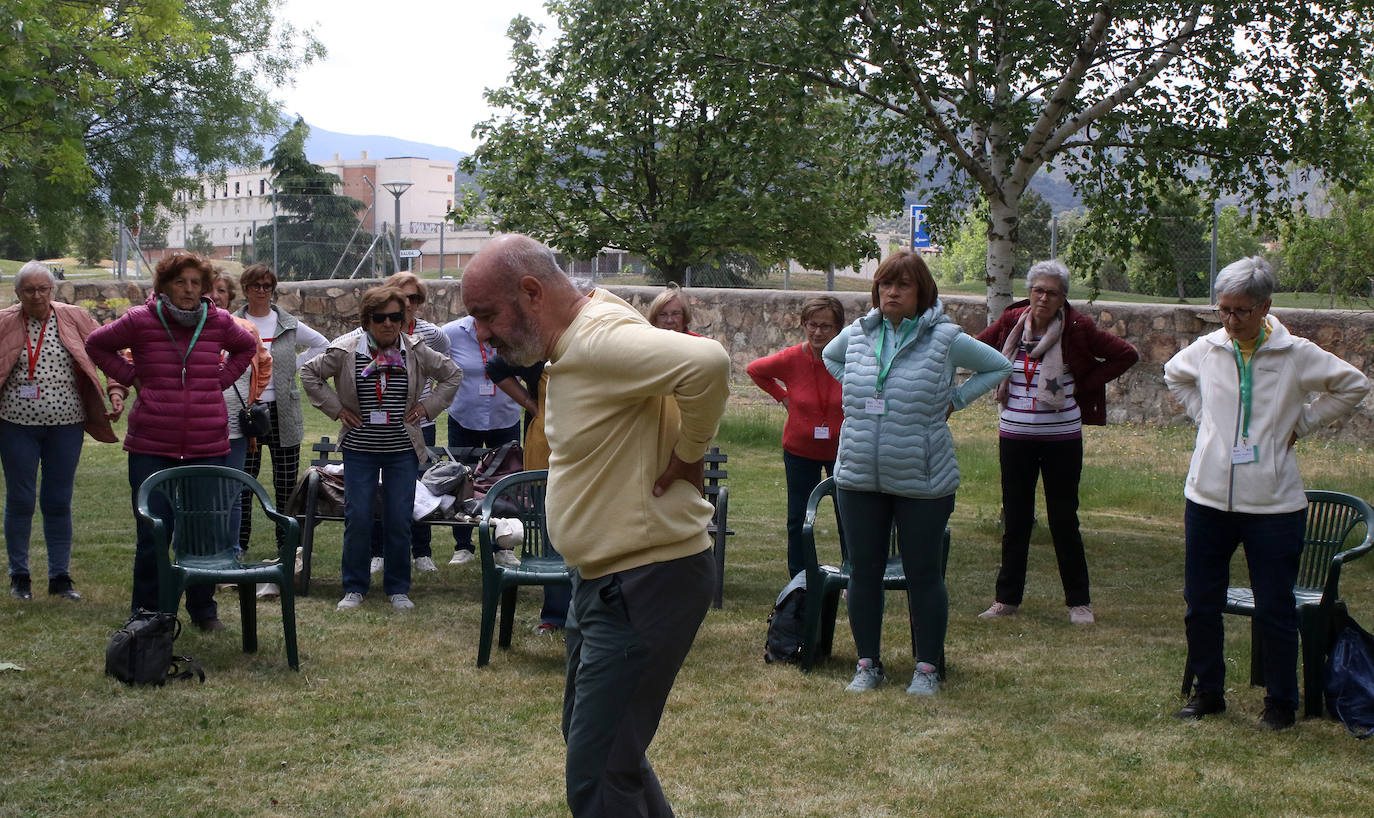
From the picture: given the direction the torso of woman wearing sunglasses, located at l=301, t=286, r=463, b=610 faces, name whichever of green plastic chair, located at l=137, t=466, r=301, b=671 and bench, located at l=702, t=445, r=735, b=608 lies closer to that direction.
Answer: the green plastic chair

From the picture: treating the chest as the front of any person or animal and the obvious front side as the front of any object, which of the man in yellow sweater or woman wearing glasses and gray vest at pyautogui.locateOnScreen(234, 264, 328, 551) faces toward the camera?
the woman wearing glasses and gray vest

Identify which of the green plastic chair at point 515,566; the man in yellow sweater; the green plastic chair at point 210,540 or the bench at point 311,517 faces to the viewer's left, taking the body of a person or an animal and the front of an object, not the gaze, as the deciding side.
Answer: the man in yellow sweater

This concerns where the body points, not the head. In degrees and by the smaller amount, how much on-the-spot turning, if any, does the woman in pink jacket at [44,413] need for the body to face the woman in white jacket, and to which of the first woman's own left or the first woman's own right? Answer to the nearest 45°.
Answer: approximately 45° to the first woman's own left

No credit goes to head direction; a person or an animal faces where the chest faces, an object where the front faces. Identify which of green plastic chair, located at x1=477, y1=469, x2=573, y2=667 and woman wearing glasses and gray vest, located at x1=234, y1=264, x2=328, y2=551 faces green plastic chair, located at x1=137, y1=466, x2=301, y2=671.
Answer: the woman wearing glasses and gray vest

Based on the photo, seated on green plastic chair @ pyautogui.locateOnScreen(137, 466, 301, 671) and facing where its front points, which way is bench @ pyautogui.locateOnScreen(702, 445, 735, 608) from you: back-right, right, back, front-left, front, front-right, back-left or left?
front-left

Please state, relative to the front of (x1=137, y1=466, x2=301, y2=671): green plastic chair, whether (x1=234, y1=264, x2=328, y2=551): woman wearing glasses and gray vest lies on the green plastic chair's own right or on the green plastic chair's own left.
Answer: on the green plastic chair's own left

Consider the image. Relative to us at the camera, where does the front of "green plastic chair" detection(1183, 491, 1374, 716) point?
facing the viewer and to the left of the viewer

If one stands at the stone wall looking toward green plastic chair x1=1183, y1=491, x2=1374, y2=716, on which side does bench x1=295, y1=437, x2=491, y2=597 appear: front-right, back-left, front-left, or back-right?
front-right

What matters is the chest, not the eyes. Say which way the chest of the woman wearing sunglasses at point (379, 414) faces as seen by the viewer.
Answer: toward the camera

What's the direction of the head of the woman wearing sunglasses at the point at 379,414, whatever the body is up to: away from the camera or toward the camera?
toward the camera

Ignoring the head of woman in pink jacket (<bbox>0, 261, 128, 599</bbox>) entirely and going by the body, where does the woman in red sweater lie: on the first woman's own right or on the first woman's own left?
on the first woman's own left

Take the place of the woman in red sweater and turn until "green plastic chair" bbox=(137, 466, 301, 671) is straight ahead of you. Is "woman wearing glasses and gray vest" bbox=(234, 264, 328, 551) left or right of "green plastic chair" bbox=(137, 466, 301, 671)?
right

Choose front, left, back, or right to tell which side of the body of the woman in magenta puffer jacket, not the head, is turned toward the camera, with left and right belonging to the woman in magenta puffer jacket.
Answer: front

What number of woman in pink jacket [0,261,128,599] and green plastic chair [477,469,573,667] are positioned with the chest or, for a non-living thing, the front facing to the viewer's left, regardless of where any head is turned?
0

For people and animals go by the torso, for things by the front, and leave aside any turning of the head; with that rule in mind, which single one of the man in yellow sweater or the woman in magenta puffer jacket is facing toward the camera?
the woman in magenta puffer jacket
